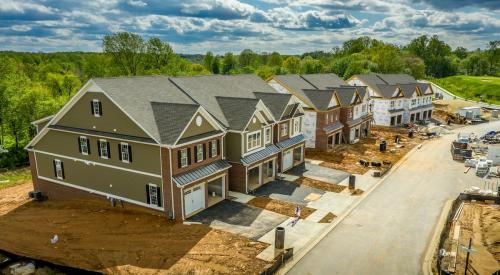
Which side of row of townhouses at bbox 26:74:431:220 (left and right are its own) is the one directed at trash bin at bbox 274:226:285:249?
front

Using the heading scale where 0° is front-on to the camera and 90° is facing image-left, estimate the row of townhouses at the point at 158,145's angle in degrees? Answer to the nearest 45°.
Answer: approximately 315°

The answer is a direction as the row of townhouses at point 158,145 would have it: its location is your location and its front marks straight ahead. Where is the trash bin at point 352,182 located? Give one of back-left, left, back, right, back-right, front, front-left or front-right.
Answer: front-left
